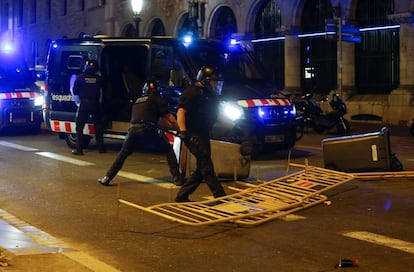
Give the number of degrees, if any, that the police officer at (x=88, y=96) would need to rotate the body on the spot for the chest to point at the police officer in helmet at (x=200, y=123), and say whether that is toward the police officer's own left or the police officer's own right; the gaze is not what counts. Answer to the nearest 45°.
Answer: approximately 180°

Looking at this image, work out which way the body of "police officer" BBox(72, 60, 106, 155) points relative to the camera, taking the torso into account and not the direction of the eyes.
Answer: away from the camera

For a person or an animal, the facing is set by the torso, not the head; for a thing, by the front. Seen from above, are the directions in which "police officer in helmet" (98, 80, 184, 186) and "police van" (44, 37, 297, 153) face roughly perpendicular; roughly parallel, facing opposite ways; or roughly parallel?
roughly perpendicular

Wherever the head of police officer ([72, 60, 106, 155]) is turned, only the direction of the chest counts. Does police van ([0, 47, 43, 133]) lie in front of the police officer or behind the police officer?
in front

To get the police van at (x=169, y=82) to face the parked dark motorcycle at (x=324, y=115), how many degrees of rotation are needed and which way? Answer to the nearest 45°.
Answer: approximately 90° to its left

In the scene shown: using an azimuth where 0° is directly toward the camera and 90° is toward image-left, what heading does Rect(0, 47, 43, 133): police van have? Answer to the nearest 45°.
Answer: approximately 315°

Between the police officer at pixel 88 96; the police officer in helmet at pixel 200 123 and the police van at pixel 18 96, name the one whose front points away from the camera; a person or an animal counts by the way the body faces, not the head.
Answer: the police officer

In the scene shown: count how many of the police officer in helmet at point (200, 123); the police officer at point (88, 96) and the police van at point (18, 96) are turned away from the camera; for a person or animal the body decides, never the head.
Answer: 1
